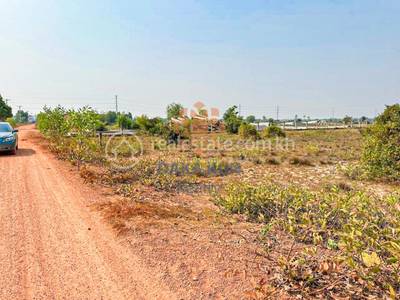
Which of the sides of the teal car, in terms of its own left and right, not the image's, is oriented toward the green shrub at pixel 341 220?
front

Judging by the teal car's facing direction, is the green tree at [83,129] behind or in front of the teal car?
in front

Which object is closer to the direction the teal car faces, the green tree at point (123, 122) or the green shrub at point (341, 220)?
the green shrub

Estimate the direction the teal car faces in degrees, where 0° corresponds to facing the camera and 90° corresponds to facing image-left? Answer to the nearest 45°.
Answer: approximately 0°

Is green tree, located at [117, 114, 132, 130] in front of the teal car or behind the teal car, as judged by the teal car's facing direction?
behind

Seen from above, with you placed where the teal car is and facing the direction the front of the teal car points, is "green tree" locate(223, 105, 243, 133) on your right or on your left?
on your left

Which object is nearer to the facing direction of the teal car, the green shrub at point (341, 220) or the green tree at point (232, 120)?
the green shrub

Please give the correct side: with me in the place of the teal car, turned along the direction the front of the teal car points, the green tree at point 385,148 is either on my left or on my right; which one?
on my left
